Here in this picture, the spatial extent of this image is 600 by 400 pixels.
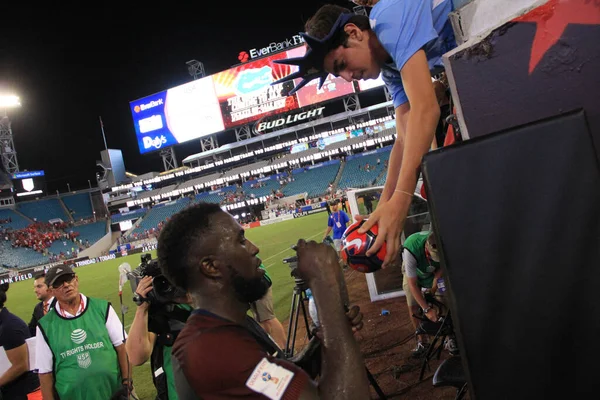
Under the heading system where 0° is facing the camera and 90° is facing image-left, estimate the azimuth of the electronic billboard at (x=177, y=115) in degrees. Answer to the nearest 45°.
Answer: approximately 0°

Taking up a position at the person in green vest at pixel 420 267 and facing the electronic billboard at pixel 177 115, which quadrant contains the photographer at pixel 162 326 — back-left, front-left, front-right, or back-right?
back-left

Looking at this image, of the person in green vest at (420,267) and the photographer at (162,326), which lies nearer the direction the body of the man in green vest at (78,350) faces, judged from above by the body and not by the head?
the photographer

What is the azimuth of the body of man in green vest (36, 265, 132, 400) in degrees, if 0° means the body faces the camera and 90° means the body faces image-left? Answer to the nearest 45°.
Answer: approximately 0°

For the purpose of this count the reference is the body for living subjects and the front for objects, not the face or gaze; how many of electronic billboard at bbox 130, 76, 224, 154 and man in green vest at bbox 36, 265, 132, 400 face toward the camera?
2

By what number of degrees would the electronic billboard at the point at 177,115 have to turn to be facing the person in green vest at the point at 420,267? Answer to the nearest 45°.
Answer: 0° — it already faces them

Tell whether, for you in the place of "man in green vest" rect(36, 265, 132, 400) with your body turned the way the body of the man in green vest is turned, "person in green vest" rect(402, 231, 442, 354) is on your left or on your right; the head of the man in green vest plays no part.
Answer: on your left

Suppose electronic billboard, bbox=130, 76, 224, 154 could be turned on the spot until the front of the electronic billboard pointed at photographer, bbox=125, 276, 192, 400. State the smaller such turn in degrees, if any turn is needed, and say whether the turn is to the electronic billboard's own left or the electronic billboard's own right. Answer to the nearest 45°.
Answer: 0° — it already faces them
